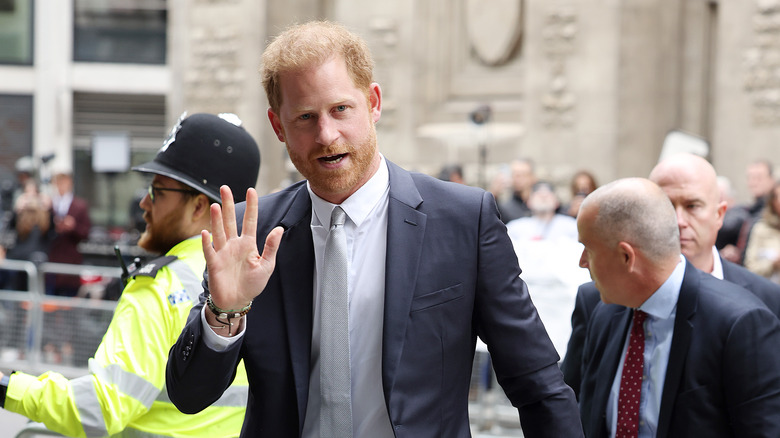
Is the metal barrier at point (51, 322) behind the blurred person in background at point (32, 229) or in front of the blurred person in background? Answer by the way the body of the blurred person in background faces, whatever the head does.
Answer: in front

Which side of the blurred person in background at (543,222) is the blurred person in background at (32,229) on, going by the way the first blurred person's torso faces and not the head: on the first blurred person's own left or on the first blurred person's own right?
on the first blurred person's own right

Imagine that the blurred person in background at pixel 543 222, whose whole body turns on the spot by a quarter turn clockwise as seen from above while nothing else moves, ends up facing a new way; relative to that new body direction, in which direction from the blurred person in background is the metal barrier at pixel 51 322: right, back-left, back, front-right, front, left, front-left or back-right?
front

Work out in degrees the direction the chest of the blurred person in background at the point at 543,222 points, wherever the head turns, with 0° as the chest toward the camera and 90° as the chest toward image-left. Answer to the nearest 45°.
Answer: approximately 0°
